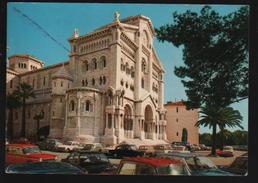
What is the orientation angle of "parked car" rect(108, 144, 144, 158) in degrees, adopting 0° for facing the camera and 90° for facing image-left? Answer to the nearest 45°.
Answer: approximately 90°

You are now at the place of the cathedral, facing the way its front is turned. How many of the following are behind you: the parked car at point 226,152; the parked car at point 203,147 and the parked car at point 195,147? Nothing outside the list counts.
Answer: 0

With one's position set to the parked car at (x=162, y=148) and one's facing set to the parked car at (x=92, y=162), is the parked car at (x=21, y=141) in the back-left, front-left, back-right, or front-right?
front-right

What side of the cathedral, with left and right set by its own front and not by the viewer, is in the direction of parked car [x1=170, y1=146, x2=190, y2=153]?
front

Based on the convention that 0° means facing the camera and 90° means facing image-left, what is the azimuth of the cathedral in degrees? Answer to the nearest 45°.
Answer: approximately 315°

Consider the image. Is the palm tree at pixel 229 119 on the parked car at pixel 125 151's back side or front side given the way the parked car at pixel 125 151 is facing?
on the back side

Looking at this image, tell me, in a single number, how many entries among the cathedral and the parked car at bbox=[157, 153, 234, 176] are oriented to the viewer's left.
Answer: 0

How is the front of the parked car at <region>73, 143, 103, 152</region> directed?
to the viewer's left
